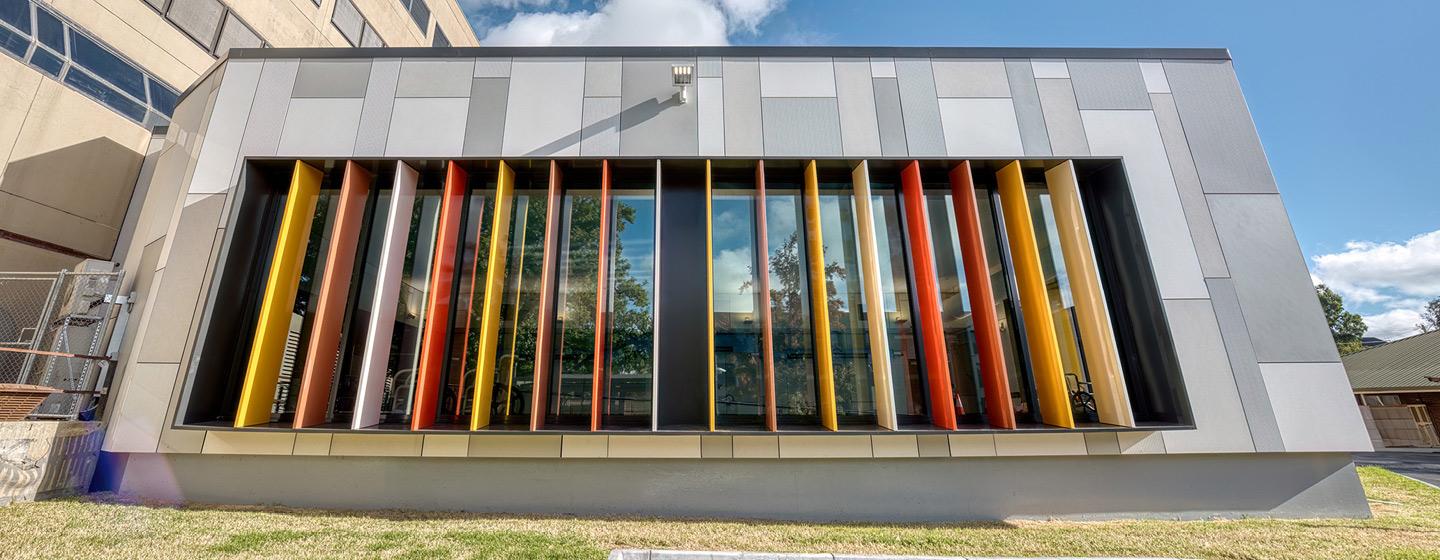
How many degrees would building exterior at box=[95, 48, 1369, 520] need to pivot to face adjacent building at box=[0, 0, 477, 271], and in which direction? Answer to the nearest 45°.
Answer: approximately 90° to its right

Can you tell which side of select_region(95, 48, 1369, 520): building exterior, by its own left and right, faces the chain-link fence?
right

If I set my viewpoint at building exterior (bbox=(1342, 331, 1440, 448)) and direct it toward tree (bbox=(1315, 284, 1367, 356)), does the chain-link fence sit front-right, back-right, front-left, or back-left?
back-left

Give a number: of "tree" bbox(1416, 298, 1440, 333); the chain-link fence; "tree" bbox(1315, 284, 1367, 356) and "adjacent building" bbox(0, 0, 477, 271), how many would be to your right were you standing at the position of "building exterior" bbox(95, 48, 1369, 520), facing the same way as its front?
2

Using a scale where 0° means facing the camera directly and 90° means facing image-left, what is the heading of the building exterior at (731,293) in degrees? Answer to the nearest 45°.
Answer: approximately 0°

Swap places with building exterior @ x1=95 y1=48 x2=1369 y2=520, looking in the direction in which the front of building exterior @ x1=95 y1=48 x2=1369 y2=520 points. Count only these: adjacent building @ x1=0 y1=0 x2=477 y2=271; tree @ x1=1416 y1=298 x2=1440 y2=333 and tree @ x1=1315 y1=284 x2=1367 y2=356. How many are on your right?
1

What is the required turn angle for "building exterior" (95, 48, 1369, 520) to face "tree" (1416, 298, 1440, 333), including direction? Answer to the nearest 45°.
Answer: approximately 135° to its left

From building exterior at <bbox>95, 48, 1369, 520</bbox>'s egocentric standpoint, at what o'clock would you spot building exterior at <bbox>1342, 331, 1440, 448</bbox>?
building exterior at <bbox>1342, 331, 1440, 448</bbox> is roughly at 8 o'clock from building exterior at <bbox>95, 48, 1369, 520</bbox>.

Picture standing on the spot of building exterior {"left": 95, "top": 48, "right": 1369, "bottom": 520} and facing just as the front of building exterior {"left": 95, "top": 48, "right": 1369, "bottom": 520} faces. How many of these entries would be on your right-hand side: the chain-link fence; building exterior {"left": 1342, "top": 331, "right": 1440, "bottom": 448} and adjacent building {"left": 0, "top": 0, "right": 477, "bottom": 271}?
2

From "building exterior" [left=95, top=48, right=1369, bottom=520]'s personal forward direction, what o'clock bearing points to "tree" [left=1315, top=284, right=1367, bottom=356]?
The tree is roughly at 8 o'clock from the building exterior.

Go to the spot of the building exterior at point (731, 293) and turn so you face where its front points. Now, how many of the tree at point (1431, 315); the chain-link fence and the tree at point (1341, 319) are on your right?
1

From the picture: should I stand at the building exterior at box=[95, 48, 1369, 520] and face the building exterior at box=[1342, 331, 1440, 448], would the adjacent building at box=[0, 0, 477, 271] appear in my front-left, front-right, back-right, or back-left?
back-left
